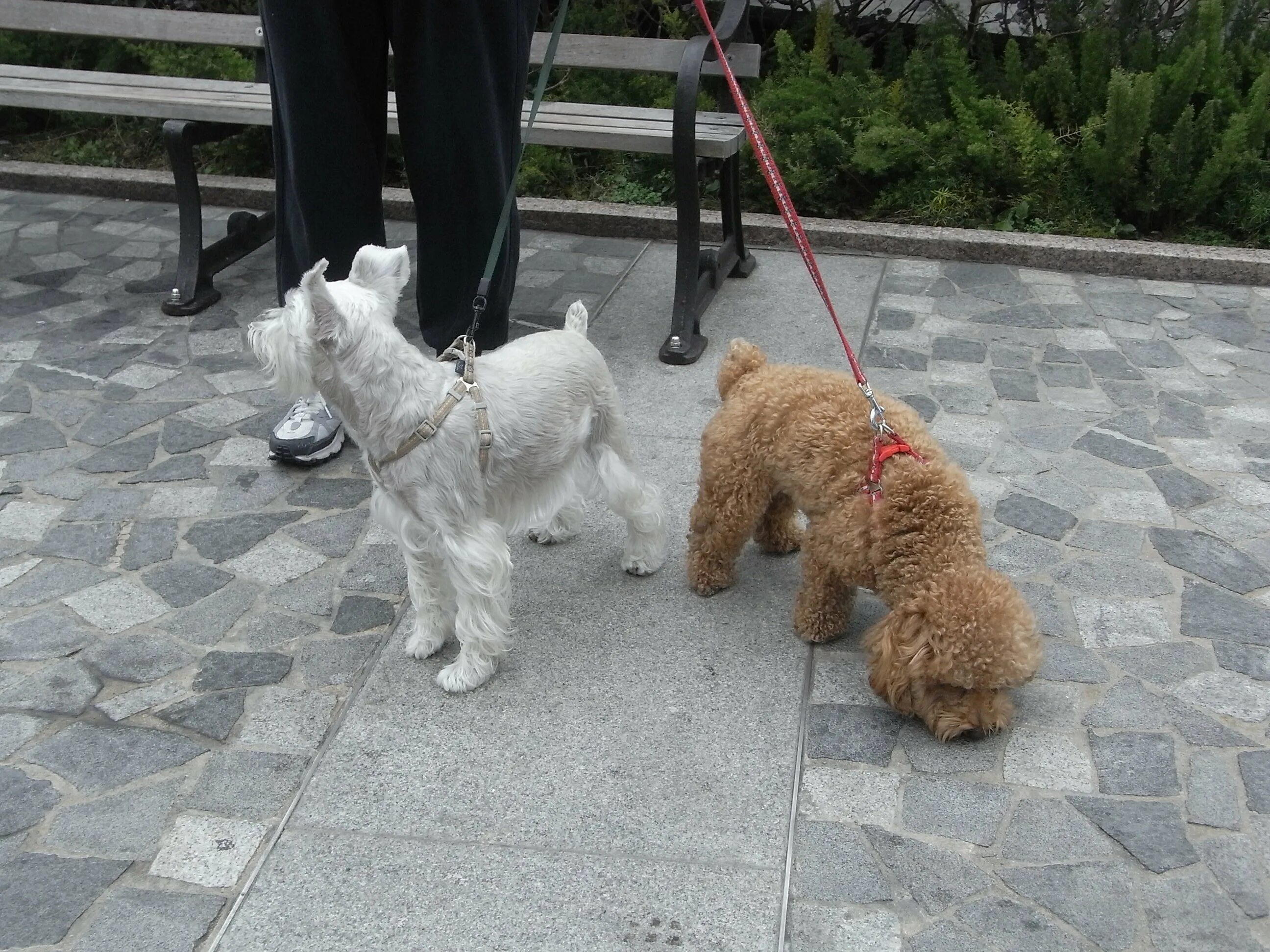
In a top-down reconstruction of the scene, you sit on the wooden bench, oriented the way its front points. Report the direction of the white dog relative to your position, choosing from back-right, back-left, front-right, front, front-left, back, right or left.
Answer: front

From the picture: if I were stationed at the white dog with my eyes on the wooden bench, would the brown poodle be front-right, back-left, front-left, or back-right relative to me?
back-right

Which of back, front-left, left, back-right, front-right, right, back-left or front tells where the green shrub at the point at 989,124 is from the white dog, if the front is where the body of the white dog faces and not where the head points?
back

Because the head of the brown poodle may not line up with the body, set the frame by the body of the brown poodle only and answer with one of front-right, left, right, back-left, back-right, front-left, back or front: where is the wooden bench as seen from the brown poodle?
back

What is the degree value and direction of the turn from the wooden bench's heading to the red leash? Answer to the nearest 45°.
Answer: approximately 45° to its left

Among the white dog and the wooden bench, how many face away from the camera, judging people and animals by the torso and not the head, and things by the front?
0

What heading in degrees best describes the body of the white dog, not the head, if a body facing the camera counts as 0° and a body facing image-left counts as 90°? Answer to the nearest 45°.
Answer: approximately 45°

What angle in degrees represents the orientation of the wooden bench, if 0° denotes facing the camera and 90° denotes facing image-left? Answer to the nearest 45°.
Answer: approximately 0°

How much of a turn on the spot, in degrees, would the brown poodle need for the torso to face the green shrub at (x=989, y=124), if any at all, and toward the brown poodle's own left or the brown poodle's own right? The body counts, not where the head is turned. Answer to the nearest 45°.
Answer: approximately 135° to the brown poodle's own left

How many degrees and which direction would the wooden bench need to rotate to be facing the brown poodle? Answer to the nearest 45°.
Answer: approximately 45° to its left

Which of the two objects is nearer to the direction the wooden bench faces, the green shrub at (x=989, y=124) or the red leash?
the red leash

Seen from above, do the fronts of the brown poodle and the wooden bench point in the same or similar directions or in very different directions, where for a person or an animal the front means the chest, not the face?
same or similar directions

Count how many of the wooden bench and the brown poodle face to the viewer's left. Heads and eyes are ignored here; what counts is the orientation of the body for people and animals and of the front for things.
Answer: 0

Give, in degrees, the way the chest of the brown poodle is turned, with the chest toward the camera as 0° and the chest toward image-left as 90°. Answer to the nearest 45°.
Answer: approximately 315°
